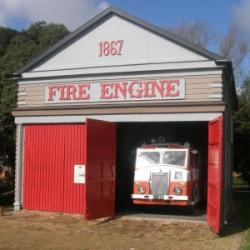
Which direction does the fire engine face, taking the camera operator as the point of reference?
facing the viewer

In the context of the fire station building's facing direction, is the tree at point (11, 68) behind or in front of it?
behind

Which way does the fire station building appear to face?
toward the camera

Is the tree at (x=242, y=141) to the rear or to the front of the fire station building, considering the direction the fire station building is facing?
to the rear

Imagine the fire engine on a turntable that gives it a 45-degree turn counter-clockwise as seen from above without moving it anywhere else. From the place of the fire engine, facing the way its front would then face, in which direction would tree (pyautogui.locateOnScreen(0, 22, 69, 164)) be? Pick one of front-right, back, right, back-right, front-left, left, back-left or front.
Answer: back
